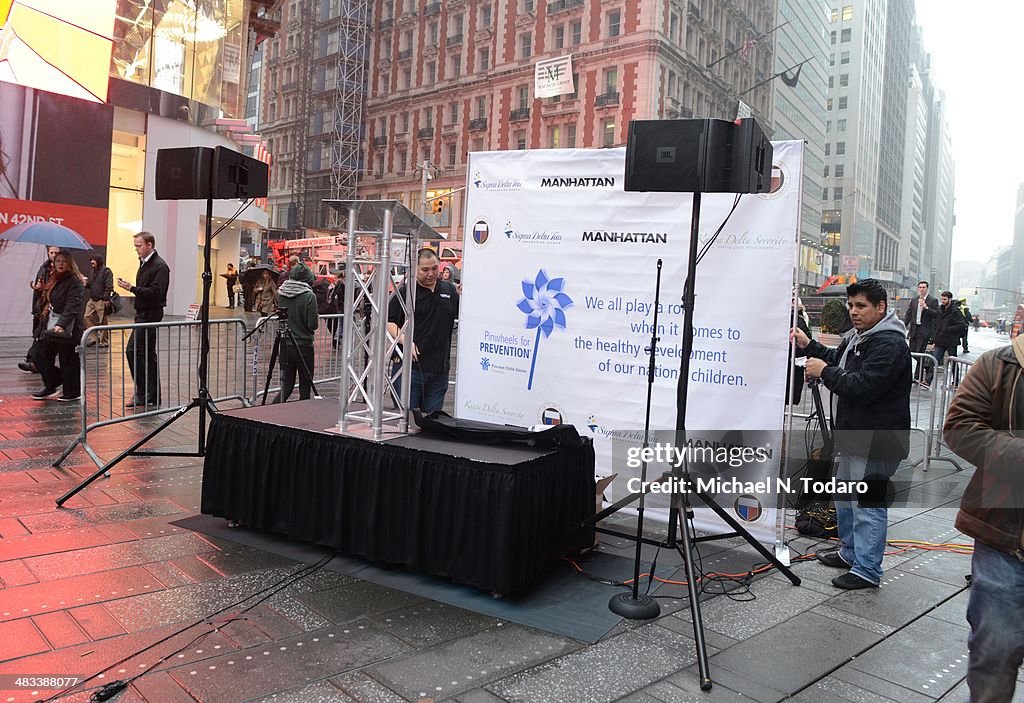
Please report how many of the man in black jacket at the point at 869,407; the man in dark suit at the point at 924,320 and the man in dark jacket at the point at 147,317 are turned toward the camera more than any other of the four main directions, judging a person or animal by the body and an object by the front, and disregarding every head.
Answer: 1

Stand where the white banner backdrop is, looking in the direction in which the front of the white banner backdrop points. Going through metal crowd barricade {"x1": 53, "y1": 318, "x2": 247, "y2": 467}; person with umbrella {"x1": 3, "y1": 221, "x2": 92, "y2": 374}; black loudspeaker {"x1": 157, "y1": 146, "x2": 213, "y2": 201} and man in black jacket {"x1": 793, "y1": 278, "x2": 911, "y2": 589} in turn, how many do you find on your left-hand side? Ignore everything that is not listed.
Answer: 1

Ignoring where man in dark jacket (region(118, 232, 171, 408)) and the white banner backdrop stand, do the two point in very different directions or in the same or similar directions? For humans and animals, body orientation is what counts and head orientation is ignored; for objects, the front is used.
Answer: same or similar directions

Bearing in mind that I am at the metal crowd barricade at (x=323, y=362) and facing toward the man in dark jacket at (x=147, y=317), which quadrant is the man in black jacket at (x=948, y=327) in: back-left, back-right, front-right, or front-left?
back-left

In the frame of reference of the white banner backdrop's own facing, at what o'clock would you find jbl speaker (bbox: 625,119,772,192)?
The jbl speaker is roughly at 10 o'clock from the white banner backdrop.

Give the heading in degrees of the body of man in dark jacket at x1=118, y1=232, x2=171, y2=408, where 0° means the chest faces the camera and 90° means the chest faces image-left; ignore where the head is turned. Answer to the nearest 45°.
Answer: approximately 90°

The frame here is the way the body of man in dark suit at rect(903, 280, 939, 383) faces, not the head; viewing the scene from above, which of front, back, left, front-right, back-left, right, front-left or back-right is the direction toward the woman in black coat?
front-right

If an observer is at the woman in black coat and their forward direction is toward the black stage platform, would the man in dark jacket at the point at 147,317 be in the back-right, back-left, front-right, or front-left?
front-left

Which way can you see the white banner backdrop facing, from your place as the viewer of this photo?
facing the viewer and to the left of the viewer

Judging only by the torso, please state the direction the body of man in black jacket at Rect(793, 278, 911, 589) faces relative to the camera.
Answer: to the viewer's left

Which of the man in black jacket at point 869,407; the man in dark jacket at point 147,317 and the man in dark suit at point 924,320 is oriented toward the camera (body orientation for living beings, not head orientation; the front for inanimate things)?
the man in dark suit at point 924,320

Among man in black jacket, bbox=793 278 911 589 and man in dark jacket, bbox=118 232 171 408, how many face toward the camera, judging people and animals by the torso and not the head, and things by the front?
0

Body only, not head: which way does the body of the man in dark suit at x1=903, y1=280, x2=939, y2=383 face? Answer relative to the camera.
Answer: toward the camera

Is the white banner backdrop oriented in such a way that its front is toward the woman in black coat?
no

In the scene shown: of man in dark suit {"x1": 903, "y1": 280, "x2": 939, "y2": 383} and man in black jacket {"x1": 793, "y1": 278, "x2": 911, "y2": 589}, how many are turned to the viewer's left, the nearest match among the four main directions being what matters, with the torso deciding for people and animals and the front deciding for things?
1

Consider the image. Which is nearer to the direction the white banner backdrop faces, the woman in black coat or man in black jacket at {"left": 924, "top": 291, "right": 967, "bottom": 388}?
the woman in black coat

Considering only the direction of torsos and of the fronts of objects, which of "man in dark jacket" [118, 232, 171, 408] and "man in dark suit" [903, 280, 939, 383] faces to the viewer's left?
"man in dark jacket" [118, 232, 171, 408]

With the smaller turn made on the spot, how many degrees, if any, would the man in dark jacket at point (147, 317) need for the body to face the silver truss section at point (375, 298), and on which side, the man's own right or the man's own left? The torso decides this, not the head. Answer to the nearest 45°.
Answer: approximately 90° to the man's own left
